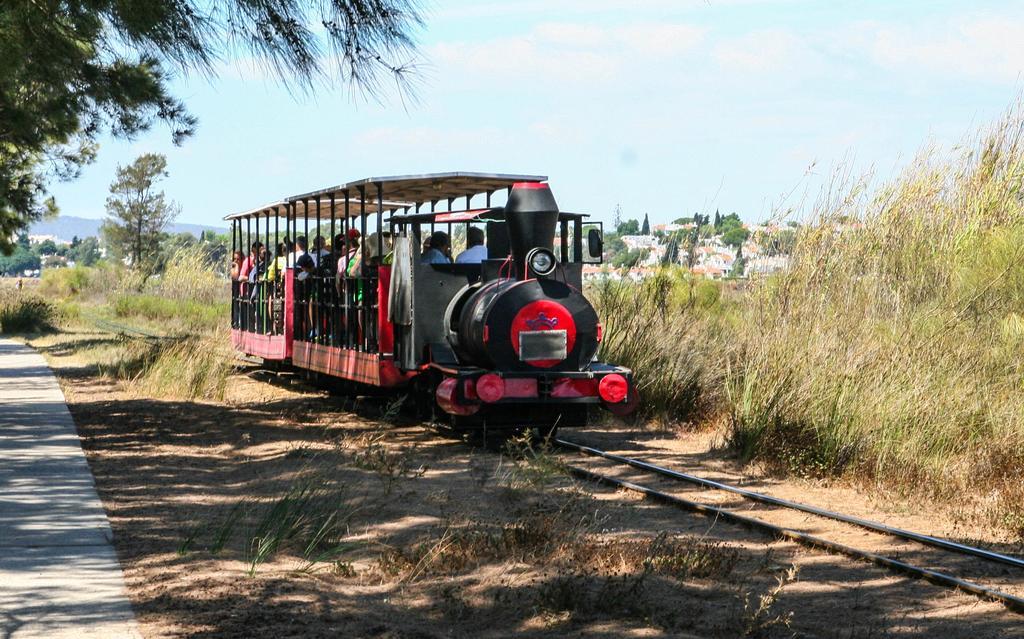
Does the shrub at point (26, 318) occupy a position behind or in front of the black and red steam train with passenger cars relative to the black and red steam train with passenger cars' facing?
behind

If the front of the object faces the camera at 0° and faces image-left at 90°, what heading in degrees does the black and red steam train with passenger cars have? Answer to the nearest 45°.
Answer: approximately 315°

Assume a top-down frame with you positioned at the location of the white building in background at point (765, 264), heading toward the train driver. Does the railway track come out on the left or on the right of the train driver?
left

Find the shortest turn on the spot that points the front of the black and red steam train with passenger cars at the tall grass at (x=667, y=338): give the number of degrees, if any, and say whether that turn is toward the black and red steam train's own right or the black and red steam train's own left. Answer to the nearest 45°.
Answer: approximately 90° to the black and red steam train's own left

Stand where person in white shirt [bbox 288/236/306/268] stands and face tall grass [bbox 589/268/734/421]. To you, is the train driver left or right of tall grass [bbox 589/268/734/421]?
right

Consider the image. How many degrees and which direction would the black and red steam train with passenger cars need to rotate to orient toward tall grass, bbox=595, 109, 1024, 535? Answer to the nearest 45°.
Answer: approximately 45° to its left

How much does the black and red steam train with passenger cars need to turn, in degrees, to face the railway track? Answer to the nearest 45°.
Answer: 0° — it already faces it

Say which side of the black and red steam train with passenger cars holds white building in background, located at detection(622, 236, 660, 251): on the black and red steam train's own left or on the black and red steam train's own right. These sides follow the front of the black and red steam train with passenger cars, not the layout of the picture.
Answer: on the black and red steam train's own left
